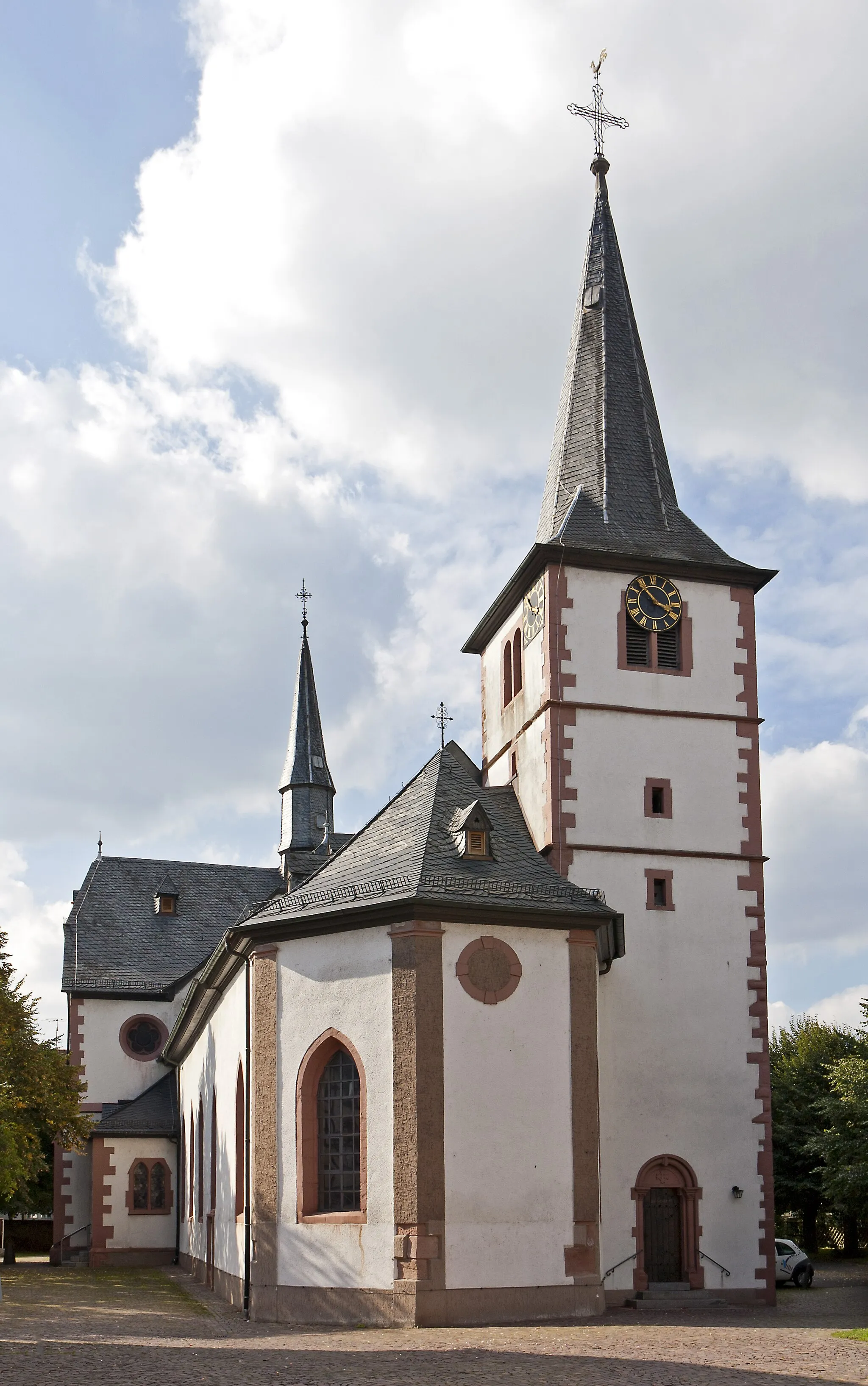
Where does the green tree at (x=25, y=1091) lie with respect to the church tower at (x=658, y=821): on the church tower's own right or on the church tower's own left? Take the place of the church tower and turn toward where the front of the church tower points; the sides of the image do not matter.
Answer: on the church tower's own right

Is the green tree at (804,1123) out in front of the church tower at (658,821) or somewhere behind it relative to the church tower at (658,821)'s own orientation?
behind

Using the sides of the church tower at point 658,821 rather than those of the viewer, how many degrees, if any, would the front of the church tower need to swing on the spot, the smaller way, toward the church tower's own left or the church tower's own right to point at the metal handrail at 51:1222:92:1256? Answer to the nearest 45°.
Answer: approximately 135° to the church tower's own right

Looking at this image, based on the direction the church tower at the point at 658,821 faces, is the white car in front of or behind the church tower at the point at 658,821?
behind

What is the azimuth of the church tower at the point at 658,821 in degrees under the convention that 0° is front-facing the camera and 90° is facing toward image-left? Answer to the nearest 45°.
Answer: approximately 0°
